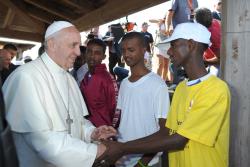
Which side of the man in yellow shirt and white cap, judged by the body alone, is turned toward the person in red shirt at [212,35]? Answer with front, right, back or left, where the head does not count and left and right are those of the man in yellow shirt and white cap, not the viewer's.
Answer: right

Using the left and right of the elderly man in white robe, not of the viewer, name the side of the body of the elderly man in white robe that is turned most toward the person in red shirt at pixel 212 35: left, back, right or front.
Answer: left

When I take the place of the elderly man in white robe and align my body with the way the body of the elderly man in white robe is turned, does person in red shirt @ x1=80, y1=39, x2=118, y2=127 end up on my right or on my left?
on my left

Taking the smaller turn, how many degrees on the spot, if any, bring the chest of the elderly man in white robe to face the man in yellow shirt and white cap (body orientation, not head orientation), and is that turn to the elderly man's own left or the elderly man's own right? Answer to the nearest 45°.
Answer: approximately 45° to the elderly man's own left

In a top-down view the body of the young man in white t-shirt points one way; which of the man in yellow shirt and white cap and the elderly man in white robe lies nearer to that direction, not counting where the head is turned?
the elderly man in white robe

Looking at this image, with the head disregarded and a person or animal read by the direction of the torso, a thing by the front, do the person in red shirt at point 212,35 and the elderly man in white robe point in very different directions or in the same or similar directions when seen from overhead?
very different directions

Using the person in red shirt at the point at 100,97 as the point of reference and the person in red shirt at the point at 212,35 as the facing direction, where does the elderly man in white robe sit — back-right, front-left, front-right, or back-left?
back-right

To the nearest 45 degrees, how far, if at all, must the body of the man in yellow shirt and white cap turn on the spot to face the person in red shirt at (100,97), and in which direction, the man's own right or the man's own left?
approximately 45° to the man's own right

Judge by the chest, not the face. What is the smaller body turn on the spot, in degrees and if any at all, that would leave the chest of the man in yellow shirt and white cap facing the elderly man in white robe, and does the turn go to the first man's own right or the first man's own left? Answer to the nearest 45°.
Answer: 0° — they already face them

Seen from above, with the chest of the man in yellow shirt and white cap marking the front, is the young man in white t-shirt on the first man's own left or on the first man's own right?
on the first man's own right

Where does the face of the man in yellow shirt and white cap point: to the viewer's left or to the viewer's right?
to the viewer's left
